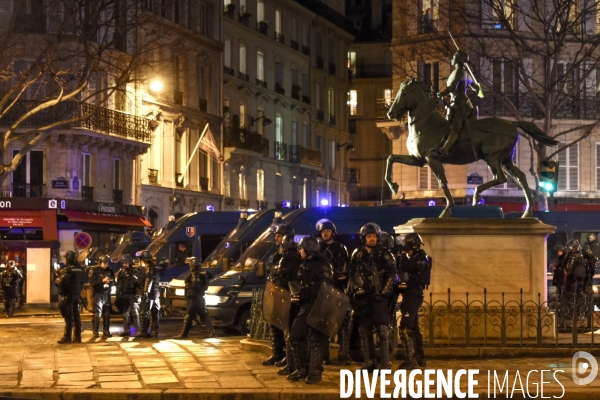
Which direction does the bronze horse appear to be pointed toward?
to the viewer's left

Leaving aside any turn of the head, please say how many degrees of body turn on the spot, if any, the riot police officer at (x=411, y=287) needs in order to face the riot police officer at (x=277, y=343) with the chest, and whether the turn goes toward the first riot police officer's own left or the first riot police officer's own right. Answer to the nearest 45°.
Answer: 0° — they already face them

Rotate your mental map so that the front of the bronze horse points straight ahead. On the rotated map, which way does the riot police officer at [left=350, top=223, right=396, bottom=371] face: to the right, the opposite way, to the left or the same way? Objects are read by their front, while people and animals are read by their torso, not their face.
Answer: to the left

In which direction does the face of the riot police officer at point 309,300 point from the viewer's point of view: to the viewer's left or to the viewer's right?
to the viewer's left
